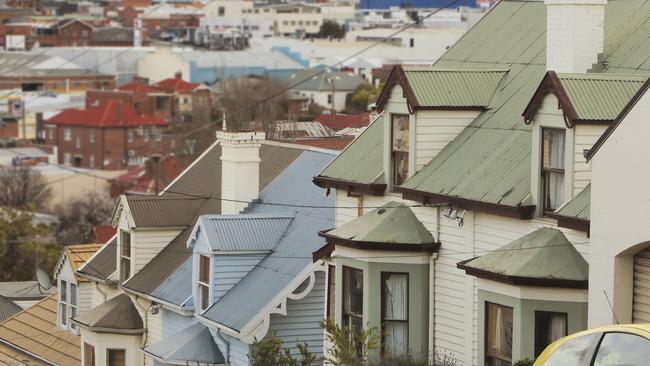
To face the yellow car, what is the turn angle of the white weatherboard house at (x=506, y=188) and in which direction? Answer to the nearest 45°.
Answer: approximately 45° to its left

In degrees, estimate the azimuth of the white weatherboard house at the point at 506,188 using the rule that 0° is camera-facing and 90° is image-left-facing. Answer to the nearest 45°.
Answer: approximately 45°

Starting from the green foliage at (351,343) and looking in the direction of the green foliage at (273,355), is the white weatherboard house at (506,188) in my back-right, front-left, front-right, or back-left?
back-right

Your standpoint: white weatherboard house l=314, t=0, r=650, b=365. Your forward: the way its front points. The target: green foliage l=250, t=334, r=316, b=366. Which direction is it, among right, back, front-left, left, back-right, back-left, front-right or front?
right

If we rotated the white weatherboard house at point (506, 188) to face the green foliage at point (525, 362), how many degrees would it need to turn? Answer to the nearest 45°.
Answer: approximately 45° to its left
